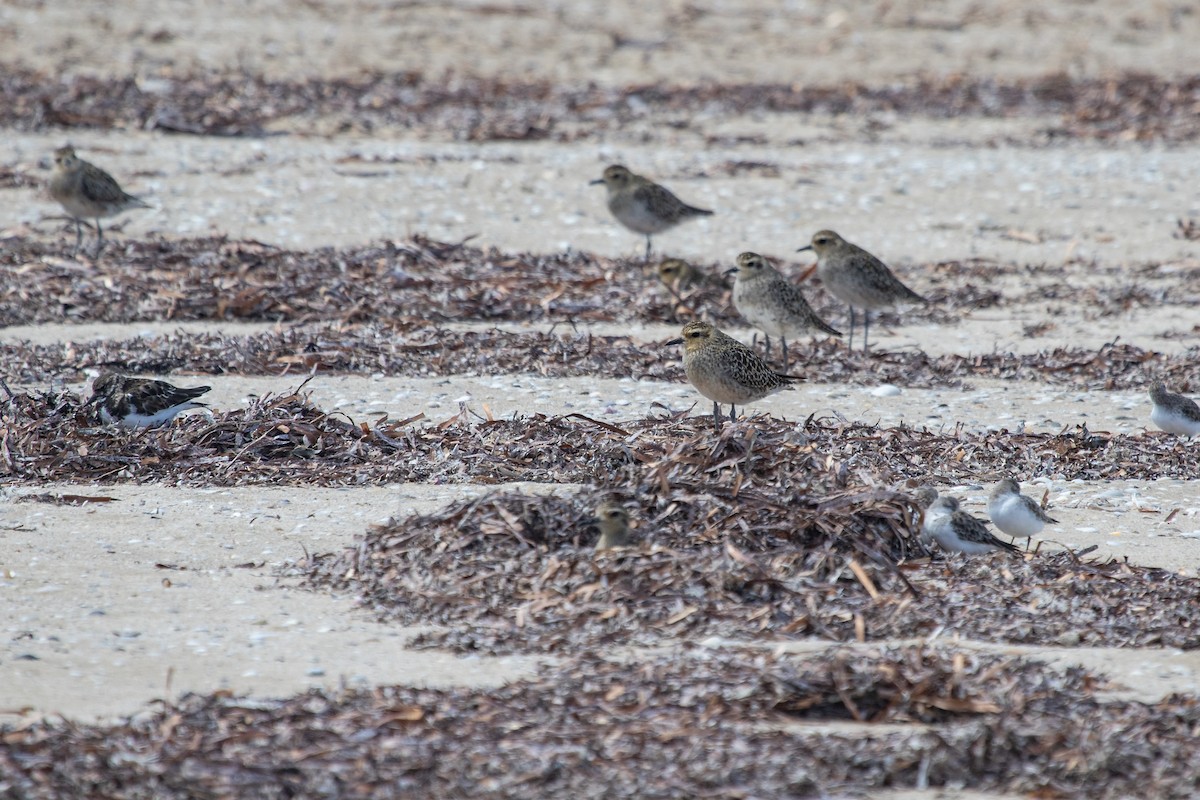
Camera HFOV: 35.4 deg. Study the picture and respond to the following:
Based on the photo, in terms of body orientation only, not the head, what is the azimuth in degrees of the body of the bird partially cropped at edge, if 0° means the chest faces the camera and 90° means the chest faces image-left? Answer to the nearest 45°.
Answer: approximately 90°

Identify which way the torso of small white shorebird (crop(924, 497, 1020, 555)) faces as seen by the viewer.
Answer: to the viewer's left

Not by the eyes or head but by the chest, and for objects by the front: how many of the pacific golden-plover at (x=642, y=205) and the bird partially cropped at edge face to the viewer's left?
2

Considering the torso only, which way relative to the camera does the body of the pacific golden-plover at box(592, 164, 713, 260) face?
to the viewer's left

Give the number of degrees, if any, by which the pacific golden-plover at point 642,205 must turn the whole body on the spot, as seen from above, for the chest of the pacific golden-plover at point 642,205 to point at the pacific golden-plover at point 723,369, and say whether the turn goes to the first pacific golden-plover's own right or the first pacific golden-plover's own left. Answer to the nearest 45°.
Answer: approximately 90° to the first pacific golden-plover's own left

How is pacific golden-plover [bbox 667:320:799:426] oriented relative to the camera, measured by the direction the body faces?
to the viewer's left

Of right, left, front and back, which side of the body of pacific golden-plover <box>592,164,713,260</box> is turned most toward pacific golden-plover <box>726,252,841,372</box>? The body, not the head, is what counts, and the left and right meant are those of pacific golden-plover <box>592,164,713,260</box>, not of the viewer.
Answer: left
